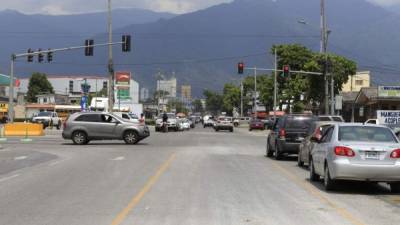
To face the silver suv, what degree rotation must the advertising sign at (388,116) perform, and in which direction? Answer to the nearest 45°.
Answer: approximately 45° to its right

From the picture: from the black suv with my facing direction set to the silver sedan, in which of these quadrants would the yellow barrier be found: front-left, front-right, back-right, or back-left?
back-right

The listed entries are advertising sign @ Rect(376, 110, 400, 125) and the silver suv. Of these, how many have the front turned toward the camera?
1

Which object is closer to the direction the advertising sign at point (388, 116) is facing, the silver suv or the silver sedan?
the silver sedan

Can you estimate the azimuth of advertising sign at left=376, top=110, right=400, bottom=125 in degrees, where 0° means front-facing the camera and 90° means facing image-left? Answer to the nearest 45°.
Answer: approximately 0°

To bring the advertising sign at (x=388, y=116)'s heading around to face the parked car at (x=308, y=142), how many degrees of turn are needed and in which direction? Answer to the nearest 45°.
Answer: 0° — it already faces it

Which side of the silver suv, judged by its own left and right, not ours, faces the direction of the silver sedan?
right
